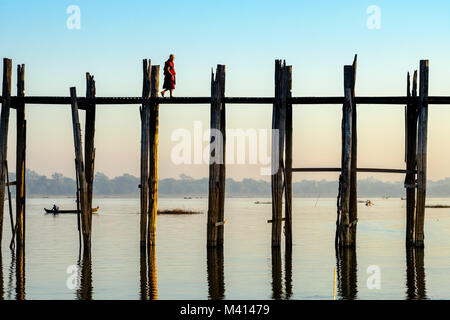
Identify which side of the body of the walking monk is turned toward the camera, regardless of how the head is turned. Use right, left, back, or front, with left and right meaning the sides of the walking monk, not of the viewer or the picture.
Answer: right
